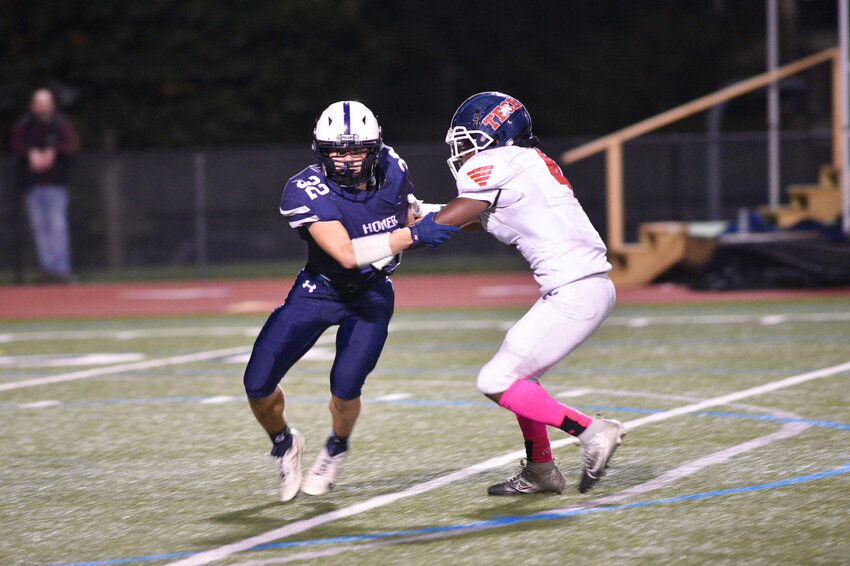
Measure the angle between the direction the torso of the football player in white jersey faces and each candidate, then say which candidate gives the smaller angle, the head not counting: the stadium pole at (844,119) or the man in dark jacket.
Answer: the man in dark jacket

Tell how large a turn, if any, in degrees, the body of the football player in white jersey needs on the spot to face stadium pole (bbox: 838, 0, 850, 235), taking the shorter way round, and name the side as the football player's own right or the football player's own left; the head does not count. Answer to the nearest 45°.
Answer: approximately 90° to the football player's own right

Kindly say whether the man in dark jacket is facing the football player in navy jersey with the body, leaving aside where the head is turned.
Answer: yes

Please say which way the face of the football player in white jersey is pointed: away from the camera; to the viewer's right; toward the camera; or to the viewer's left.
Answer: to the viewer's left

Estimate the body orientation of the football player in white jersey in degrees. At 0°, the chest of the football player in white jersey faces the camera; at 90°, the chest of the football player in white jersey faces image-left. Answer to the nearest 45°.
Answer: approximately 90°

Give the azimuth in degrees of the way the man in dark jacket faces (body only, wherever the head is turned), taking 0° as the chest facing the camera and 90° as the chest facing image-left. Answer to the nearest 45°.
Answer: approximately 0°

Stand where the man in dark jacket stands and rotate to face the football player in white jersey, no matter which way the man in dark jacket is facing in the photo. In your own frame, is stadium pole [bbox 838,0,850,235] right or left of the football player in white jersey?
left

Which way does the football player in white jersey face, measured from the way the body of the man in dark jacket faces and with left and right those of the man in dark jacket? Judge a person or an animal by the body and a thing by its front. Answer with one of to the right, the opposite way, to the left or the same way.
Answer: to the right

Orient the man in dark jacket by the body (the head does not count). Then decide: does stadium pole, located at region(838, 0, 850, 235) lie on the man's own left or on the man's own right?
on the man's own left

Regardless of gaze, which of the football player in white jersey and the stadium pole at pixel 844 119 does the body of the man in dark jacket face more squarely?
the football player in white jersey

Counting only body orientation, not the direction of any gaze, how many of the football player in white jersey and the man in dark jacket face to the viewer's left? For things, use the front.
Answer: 1

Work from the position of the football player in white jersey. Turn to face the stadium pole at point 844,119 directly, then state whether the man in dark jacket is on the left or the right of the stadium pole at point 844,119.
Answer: left

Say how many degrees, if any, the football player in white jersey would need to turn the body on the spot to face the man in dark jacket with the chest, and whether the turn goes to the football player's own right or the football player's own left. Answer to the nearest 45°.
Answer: approximately 45° to the football player's own right
